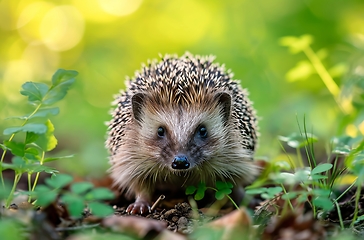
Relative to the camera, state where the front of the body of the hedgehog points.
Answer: toward the camera

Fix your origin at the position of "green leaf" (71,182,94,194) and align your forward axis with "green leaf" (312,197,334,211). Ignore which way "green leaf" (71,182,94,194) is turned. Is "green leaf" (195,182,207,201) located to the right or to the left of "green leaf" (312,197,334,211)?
left

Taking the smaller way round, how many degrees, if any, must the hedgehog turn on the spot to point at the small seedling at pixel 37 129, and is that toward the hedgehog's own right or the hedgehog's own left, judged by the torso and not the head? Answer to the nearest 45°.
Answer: approximately 45° to the hedgehog's own right

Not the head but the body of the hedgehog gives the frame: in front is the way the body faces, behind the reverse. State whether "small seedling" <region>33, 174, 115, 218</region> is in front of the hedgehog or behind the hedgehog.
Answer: in front
